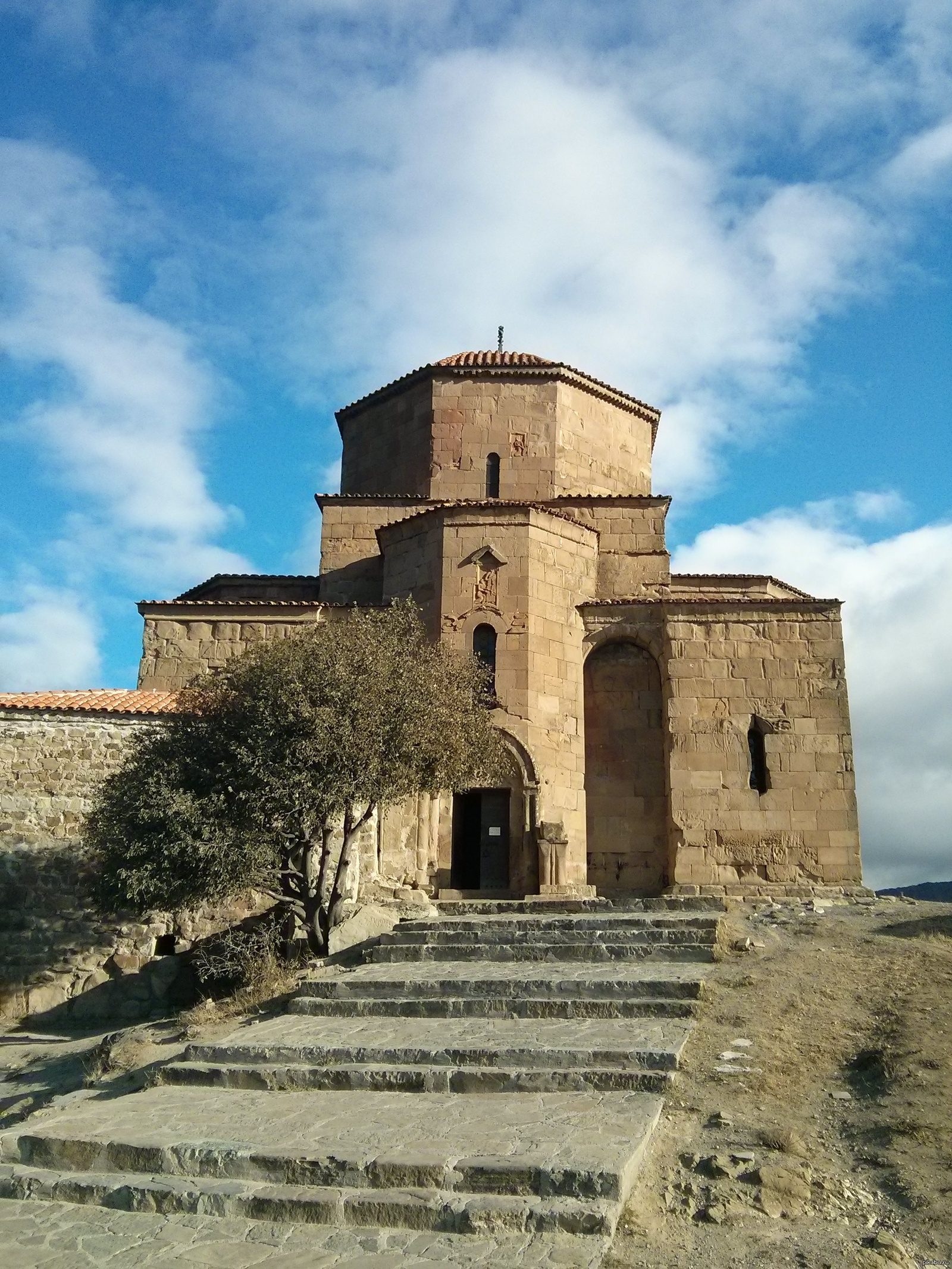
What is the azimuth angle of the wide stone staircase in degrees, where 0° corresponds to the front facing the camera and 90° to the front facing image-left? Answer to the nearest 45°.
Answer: approximately 0°

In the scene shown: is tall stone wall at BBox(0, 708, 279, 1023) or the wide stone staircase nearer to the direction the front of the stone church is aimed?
the wide stone staircase

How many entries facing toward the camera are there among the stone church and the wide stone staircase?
2

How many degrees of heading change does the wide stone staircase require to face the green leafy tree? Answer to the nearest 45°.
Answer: approximately 180°

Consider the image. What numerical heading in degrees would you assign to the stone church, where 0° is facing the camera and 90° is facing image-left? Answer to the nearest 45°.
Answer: approximately 0°

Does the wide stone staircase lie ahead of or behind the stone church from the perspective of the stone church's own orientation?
ahead

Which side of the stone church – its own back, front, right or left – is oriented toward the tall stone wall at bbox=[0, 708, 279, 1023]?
right

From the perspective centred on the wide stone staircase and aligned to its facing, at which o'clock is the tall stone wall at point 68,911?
The tall stone wall is roughly at 5 o'clock from the wide stone staircase.
